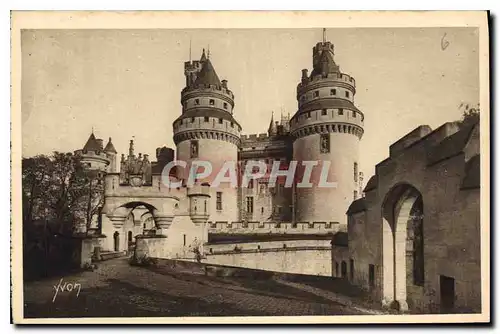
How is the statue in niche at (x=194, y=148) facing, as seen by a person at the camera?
facing the viewer
